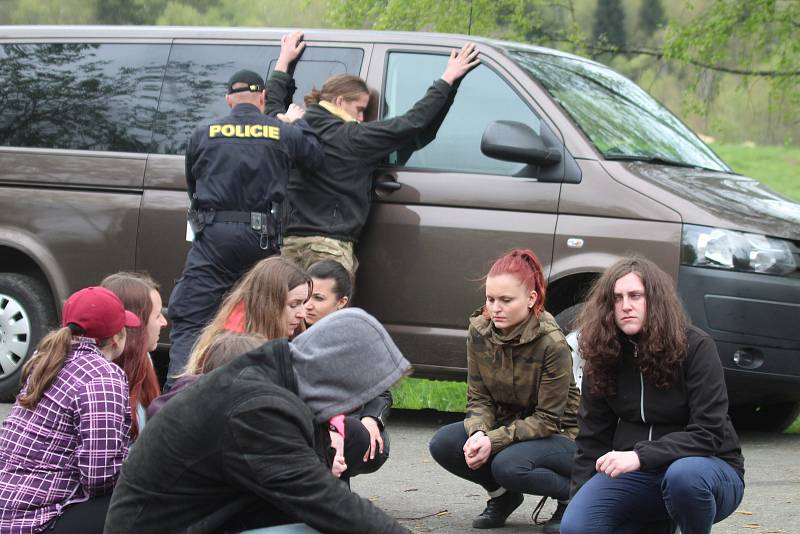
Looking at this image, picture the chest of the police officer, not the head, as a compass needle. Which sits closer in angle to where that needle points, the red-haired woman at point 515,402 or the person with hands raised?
the person with hands raised

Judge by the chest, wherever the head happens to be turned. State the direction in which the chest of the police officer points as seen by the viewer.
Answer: away from the camera

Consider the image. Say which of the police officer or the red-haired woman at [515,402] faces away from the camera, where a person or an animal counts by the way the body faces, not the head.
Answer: the police officer

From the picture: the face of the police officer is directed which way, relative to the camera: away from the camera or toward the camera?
away from the camera

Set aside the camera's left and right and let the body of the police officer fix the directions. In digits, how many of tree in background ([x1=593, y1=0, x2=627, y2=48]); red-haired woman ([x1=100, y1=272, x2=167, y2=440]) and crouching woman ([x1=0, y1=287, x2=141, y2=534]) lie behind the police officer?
2

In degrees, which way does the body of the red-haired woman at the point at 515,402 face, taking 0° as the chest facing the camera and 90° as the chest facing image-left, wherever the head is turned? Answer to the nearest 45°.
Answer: approximately 45°

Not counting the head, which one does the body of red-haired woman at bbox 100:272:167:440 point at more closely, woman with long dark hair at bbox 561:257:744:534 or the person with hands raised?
the woman with long dark hair

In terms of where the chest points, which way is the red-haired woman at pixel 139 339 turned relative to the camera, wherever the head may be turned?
to the viewer's right

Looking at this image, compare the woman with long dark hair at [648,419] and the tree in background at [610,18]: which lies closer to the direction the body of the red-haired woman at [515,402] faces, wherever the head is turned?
the woman with long dark hair

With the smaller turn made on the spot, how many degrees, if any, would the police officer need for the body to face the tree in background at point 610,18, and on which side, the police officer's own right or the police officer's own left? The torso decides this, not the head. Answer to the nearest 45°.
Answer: approximately 45° to the police officer's own right

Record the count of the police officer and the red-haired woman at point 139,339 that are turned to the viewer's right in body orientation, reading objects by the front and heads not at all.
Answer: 1

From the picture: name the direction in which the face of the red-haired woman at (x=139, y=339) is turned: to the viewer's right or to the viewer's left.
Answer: to the viewer's right

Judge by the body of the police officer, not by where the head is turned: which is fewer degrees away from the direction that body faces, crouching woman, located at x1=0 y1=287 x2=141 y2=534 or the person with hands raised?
the person with hands raised

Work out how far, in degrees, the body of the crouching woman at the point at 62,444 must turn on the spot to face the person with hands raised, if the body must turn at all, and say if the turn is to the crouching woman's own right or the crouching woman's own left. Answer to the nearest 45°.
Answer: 0° — they already face them
